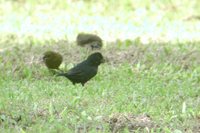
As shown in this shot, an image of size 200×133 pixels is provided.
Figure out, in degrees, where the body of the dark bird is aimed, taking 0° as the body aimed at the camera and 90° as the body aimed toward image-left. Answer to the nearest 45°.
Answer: approximately 270°

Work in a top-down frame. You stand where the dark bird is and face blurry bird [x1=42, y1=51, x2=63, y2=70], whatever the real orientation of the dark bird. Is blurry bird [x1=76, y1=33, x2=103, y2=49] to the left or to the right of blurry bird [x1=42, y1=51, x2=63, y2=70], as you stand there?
right

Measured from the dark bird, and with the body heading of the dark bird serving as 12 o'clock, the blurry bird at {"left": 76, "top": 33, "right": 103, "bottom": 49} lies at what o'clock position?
The blurry bird is roughly at 9 o'clock from the dark bird.

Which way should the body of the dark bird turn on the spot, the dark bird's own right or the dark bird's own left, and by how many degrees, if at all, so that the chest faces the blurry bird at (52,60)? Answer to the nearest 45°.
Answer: approximately 135° to the dark bird's own left
